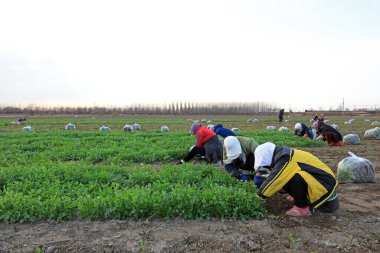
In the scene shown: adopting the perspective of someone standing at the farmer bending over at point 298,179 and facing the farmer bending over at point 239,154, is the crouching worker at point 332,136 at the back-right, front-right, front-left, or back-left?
front-right

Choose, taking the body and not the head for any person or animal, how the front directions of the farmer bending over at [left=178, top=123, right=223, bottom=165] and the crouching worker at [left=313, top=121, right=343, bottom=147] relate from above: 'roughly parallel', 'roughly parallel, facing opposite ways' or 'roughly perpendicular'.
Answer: roughly parallel

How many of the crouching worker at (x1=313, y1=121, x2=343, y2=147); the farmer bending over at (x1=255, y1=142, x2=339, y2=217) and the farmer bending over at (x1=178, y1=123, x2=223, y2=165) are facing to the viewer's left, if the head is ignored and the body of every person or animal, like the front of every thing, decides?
3

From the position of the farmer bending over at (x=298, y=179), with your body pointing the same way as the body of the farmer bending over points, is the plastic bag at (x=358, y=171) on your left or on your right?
on your right

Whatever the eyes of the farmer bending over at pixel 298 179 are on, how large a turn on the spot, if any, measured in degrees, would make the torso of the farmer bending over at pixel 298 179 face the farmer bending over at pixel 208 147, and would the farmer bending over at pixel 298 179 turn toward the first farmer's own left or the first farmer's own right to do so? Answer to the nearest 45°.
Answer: approximately 45° to the first farmer's own right

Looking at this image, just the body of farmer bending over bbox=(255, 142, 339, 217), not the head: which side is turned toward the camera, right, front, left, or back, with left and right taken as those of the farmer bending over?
left

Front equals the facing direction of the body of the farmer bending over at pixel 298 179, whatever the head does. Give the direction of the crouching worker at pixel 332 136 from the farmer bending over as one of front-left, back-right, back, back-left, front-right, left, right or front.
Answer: right

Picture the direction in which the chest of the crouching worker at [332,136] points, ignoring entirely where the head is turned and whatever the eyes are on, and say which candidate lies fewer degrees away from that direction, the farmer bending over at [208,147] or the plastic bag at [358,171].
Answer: the farmer bending over

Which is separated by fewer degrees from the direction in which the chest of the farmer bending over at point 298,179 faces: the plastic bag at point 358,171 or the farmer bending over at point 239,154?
the farmer bending over

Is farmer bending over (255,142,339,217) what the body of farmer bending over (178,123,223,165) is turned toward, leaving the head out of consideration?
no

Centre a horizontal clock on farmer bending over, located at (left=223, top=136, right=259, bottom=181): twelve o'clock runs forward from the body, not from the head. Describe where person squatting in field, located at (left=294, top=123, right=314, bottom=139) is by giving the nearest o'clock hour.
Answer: The person squatting in field is roughly at 5 o'clock from the farmer bending over.

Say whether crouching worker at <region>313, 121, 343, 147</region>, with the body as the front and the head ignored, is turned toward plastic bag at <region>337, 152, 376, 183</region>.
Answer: no

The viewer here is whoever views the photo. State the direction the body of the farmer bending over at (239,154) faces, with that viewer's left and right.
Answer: facing the viewer and to the left of the viewer

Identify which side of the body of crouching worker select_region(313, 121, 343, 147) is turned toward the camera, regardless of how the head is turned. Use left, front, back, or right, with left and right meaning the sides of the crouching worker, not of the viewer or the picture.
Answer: left

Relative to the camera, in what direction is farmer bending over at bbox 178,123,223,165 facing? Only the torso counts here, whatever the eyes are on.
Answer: to the viewer's left

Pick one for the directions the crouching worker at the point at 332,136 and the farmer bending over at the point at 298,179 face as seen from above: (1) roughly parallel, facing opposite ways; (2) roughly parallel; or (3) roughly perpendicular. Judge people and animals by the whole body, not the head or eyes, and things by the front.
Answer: roughly parallel

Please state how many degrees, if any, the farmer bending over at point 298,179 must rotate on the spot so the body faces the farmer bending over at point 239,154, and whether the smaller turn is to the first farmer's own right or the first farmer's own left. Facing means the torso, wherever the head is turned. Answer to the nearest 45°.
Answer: approximately 45° to the first farmer's own right

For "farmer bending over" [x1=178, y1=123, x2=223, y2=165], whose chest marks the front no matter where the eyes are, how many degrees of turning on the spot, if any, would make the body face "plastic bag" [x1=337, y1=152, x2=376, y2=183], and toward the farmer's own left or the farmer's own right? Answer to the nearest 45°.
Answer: approximately 135° to the farmer's own left
